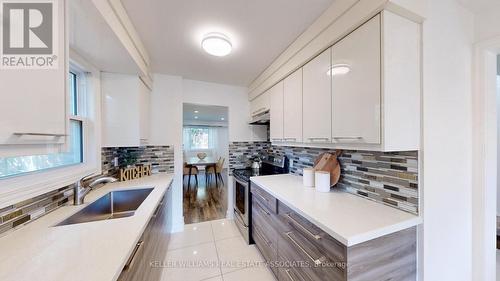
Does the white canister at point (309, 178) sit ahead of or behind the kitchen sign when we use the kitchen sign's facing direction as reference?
ahead

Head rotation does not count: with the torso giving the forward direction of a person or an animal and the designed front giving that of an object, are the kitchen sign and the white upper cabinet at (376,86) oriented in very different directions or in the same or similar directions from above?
very different directions

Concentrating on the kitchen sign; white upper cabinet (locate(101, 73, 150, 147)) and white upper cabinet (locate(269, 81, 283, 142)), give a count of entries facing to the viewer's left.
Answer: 1

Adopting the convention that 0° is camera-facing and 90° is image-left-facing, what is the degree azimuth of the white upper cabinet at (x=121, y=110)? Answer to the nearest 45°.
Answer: approximately 270°

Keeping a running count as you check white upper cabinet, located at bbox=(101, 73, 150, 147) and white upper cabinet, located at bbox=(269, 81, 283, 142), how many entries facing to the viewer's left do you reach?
1

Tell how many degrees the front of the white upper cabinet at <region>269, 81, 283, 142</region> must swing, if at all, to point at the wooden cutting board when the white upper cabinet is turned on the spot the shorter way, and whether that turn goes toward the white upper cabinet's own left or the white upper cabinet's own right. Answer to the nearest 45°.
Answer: approximately 135° to the white upper cabinet's own left

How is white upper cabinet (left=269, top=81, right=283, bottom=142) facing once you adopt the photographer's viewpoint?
facing to the left of the viewer

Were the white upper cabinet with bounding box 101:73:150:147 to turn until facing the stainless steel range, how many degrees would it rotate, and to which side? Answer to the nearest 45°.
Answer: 0° — it already faces it

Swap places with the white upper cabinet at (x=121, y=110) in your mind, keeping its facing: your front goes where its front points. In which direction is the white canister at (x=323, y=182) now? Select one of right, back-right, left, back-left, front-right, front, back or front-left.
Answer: front-right
